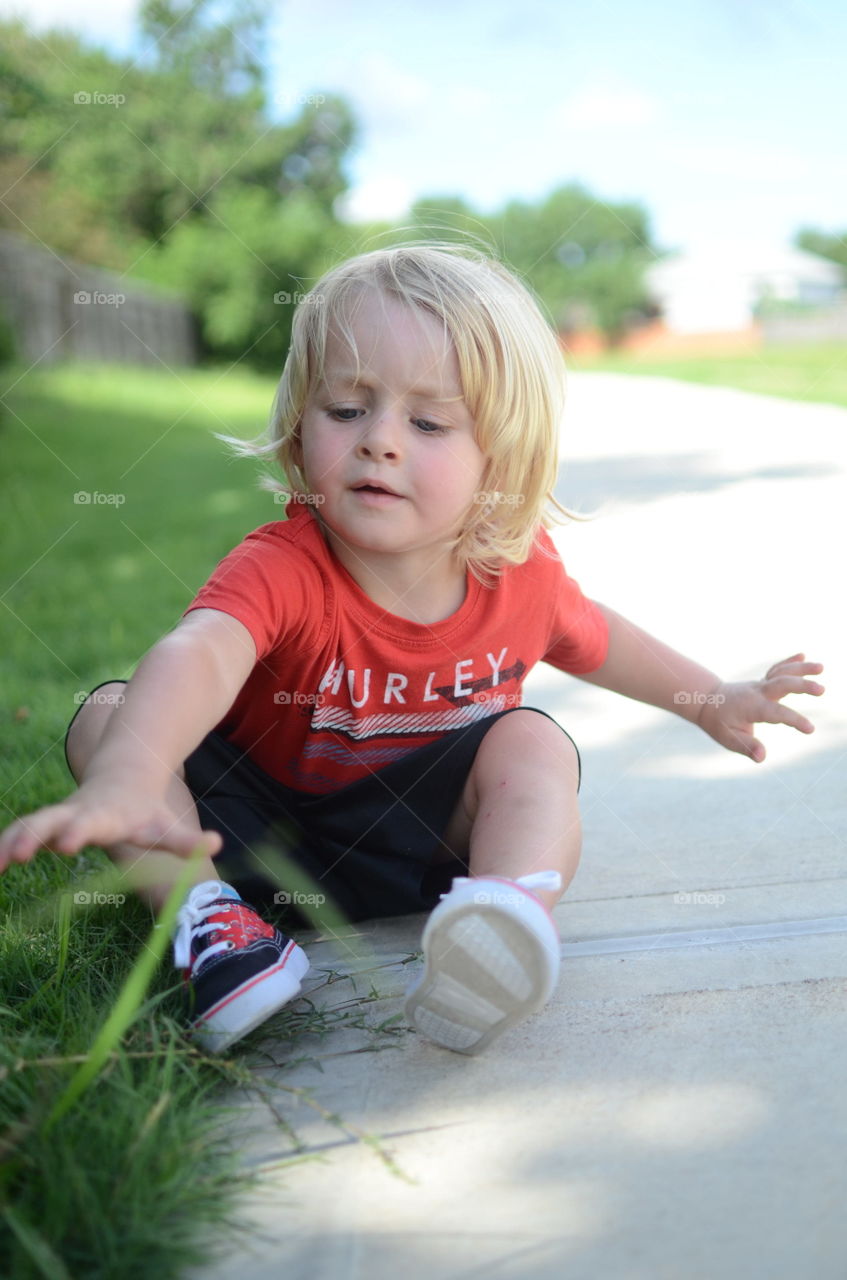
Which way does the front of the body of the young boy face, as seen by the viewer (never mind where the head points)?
toward the camera

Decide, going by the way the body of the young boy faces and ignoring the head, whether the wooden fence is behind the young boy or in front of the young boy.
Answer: behind

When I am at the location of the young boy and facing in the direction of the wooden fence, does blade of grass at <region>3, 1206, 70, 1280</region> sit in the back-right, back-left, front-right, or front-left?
back-left

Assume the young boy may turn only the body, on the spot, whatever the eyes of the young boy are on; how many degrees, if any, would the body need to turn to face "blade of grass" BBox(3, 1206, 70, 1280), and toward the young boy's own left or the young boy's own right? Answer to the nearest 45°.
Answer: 0° — they already face it

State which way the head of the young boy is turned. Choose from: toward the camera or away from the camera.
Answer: toward the camera
